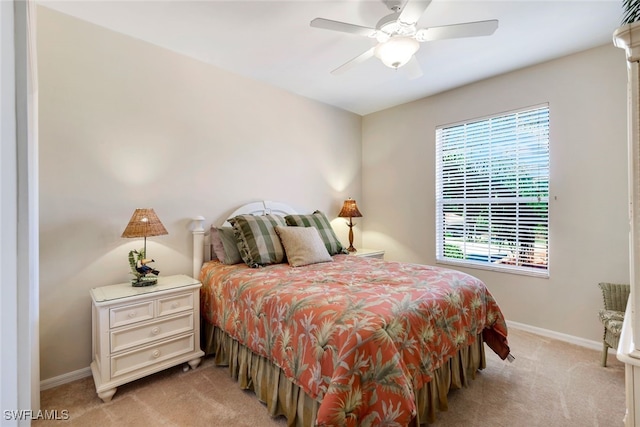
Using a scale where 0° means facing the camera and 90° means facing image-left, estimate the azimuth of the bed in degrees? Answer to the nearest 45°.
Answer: approximately 315°

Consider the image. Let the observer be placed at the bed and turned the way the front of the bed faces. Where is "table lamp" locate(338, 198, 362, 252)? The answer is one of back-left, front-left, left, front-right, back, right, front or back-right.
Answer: back-left

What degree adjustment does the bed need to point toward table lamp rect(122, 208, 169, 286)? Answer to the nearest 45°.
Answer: approximately 135° to its right

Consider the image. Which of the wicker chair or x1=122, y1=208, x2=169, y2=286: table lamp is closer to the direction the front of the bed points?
the wicker chair

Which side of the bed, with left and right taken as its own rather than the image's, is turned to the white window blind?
left
